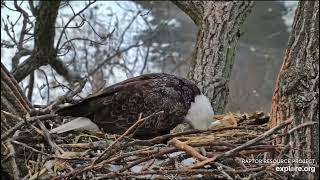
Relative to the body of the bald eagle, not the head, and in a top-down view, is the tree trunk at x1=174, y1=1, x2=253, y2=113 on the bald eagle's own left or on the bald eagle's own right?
on the bald eagle's own left

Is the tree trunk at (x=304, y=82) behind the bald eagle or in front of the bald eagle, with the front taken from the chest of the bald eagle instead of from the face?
in front

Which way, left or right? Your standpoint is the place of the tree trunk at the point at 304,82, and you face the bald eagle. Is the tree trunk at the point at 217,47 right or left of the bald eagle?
right

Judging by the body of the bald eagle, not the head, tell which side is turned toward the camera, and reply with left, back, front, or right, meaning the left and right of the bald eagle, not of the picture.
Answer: right
